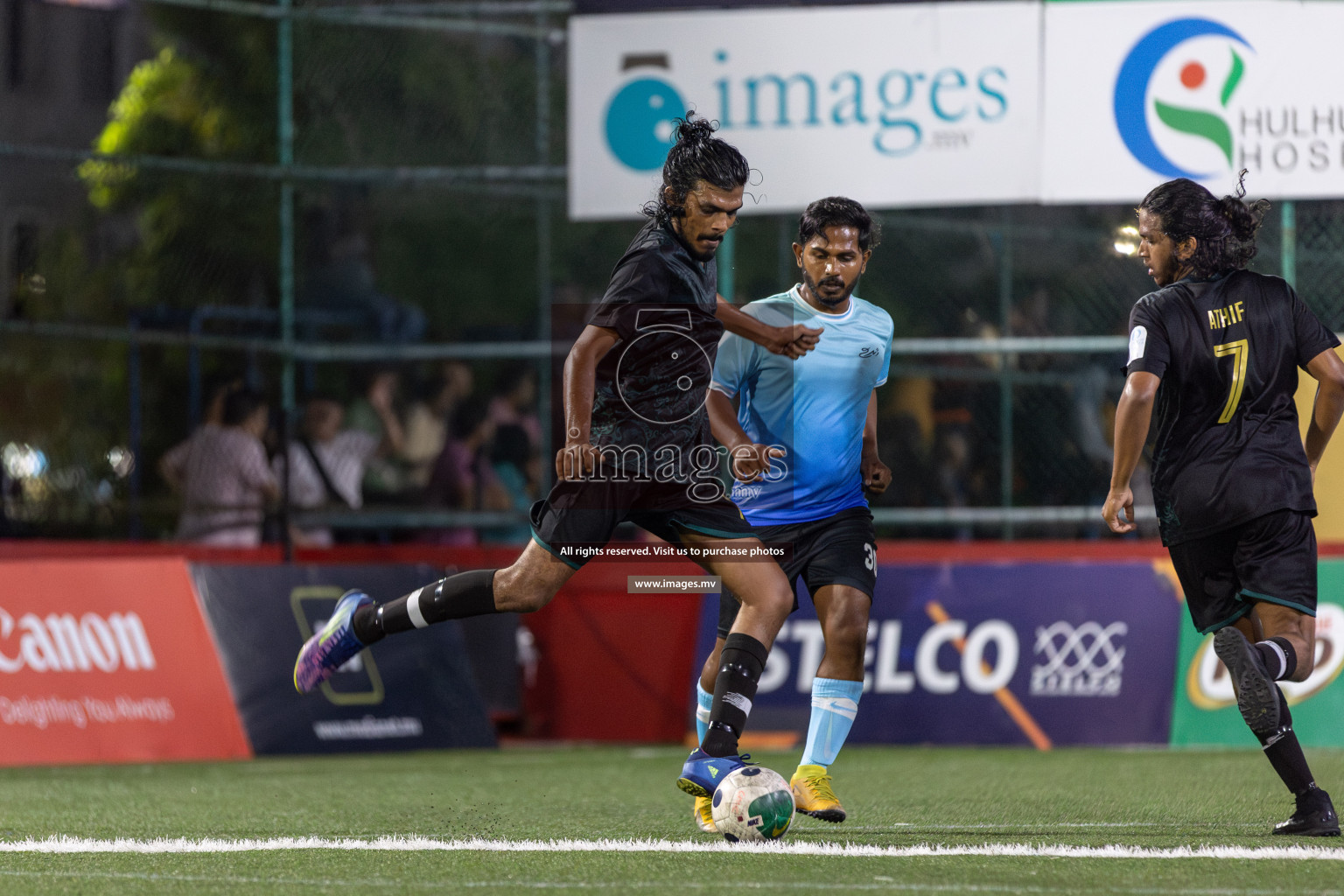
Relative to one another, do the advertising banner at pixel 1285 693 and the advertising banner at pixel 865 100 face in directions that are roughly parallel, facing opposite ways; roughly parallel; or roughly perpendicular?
roughly parallel

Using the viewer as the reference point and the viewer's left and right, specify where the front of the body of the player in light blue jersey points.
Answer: facing the viewer

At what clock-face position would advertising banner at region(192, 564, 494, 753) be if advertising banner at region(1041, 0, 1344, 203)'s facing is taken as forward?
advertising banner at region(192, 564, 494, 753) is roughly at 2 o'clock from advertising banner at region(1041, 0, 1344, 203).

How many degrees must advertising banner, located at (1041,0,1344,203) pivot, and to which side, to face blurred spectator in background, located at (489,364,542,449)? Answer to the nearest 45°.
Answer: approximately 90° to its right

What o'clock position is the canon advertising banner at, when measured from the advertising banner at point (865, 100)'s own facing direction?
The canon advertising banner is roughly at 2 o'clock from the advertising banner.

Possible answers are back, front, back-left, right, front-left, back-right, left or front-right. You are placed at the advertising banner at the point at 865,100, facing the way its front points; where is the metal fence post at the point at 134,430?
right

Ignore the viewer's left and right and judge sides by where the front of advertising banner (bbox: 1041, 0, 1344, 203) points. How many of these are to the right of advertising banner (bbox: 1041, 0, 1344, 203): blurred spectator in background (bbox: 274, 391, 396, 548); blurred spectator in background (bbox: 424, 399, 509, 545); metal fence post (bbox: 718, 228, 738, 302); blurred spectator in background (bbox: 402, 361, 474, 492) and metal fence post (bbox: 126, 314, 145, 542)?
5

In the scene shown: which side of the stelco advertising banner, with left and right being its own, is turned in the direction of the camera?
front

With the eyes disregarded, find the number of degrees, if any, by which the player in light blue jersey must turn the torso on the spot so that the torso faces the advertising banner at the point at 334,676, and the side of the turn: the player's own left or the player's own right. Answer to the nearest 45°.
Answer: approximately 135° to the player's own right

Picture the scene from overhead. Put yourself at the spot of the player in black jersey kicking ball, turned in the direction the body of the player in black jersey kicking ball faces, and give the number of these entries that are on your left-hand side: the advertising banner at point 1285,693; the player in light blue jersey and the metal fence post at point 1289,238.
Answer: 3

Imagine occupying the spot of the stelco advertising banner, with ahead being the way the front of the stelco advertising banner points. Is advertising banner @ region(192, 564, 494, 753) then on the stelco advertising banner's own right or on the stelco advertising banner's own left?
on the stelco advertising banner's own right

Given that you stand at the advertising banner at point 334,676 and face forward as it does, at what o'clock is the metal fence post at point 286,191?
The metal fence post is roughly at 6 o'clock from the advertising banner.

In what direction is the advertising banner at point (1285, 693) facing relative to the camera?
toward the camera

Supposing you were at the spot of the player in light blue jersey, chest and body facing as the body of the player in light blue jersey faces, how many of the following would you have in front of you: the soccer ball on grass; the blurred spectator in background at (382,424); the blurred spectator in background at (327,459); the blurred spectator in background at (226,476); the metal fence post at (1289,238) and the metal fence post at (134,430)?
1
